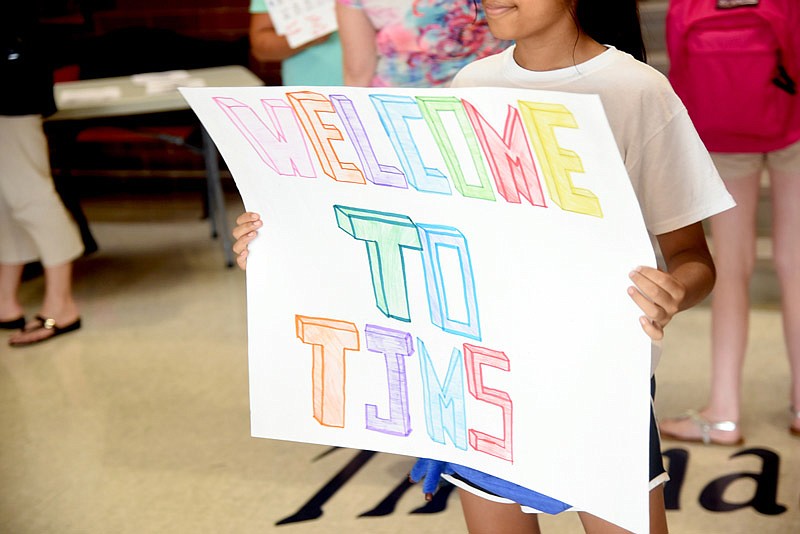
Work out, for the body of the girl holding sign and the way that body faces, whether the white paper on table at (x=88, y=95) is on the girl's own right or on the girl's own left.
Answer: on the girl's own right

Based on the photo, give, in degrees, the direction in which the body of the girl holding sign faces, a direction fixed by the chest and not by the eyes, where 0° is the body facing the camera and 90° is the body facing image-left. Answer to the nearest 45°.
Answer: approximately 45°
